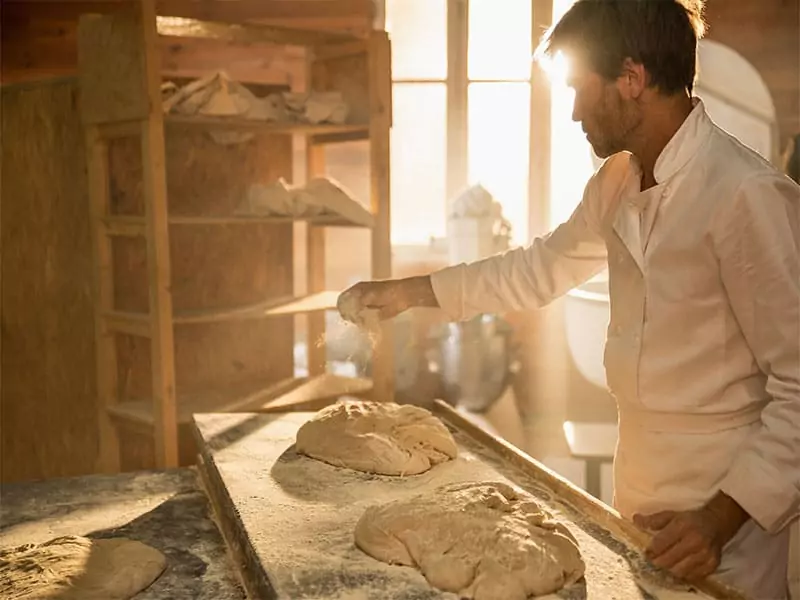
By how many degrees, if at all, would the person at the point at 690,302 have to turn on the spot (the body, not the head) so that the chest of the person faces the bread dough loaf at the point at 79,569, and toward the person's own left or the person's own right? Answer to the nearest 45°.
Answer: approximately 45° to the person's own right

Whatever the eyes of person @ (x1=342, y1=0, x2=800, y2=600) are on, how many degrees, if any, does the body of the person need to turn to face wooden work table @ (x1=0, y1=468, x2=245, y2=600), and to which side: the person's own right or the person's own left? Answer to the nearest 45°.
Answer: approximately 45° to the person's own right

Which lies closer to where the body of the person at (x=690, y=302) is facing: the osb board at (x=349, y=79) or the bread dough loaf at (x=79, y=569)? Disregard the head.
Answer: the bread dough loaf

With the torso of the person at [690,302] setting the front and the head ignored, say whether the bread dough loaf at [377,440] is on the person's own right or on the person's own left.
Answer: on the person's own right

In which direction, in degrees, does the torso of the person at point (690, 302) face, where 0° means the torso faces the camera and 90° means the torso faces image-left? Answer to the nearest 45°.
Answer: approximately 45°

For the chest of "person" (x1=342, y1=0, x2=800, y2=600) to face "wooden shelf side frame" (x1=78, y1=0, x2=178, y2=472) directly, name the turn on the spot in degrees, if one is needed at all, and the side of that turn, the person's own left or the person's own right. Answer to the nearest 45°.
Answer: approximately 90° to the person's own right

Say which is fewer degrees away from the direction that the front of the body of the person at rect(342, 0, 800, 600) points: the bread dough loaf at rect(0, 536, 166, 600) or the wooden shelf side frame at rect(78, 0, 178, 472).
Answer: the bread dough loaf

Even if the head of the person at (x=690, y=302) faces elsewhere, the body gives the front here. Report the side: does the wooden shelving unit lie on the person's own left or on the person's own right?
on the person's own right
